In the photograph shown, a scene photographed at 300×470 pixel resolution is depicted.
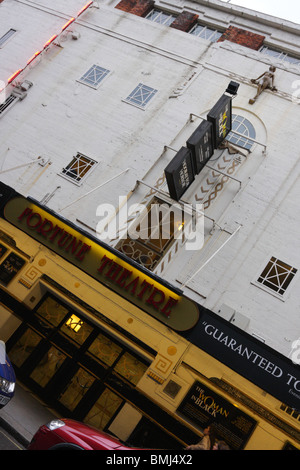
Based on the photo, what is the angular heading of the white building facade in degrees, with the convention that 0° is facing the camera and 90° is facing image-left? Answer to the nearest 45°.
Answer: approximately 0°

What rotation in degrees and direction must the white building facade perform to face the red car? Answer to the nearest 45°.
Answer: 0° — it already faces it
